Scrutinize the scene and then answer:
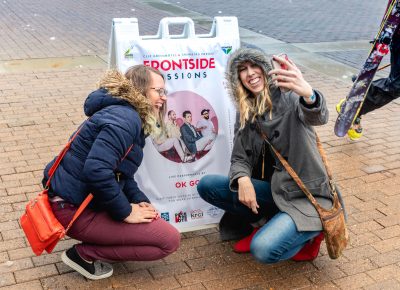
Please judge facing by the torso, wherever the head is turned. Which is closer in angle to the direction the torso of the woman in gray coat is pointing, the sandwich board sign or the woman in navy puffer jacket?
the woman in navy puffer jacket

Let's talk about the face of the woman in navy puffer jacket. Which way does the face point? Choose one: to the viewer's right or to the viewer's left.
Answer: to the viewer's right

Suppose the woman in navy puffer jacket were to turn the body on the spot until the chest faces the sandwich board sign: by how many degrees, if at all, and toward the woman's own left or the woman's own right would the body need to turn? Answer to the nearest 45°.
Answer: approximately 45° to the woman's own left

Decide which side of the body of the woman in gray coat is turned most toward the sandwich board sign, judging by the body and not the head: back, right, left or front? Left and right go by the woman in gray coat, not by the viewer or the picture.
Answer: right

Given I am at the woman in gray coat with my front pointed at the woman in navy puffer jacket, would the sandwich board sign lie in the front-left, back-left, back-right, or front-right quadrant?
front-right

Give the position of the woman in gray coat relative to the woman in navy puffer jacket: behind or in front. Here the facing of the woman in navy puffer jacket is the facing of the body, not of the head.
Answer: in front

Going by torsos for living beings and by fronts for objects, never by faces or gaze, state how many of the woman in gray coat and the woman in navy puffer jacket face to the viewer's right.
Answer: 1

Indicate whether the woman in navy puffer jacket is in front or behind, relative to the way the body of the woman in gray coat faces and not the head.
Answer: in front

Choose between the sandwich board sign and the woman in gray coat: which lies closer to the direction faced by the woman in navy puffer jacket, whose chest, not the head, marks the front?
the woman in gray coat

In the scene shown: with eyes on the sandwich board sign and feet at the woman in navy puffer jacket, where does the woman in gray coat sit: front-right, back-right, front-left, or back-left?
front-right

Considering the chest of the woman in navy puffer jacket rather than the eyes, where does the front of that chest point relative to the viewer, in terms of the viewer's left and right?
facing to the right of the viewer

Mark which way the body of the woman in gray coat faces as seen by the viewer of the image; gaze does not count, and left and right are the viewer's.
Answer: facing the viewer and to the left of the viewer
